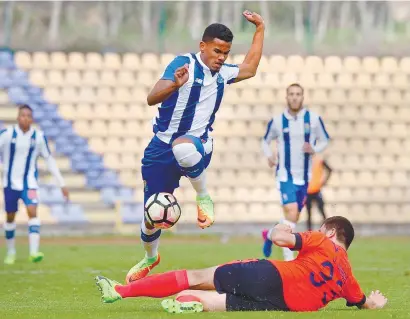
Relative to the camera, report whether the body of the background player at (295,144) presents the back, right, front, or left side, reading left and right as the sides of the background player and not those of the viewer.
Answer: front

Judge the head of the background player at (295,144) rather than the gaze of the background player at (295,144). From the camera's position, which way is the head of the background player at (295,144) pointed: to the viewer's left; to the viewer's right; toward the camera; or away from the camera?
toward the camera

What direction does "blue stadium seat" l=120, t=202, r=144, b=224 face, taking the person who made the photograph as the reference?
facing the viewer

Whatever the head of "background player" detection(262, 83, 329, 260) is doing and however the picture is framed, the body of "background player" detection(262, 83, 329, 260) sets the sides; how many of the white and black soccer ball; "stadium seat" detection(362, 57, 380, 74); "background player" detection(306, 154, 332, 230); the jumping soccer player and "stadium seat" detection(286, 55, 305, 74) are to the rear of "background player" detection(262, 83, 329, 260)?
3
